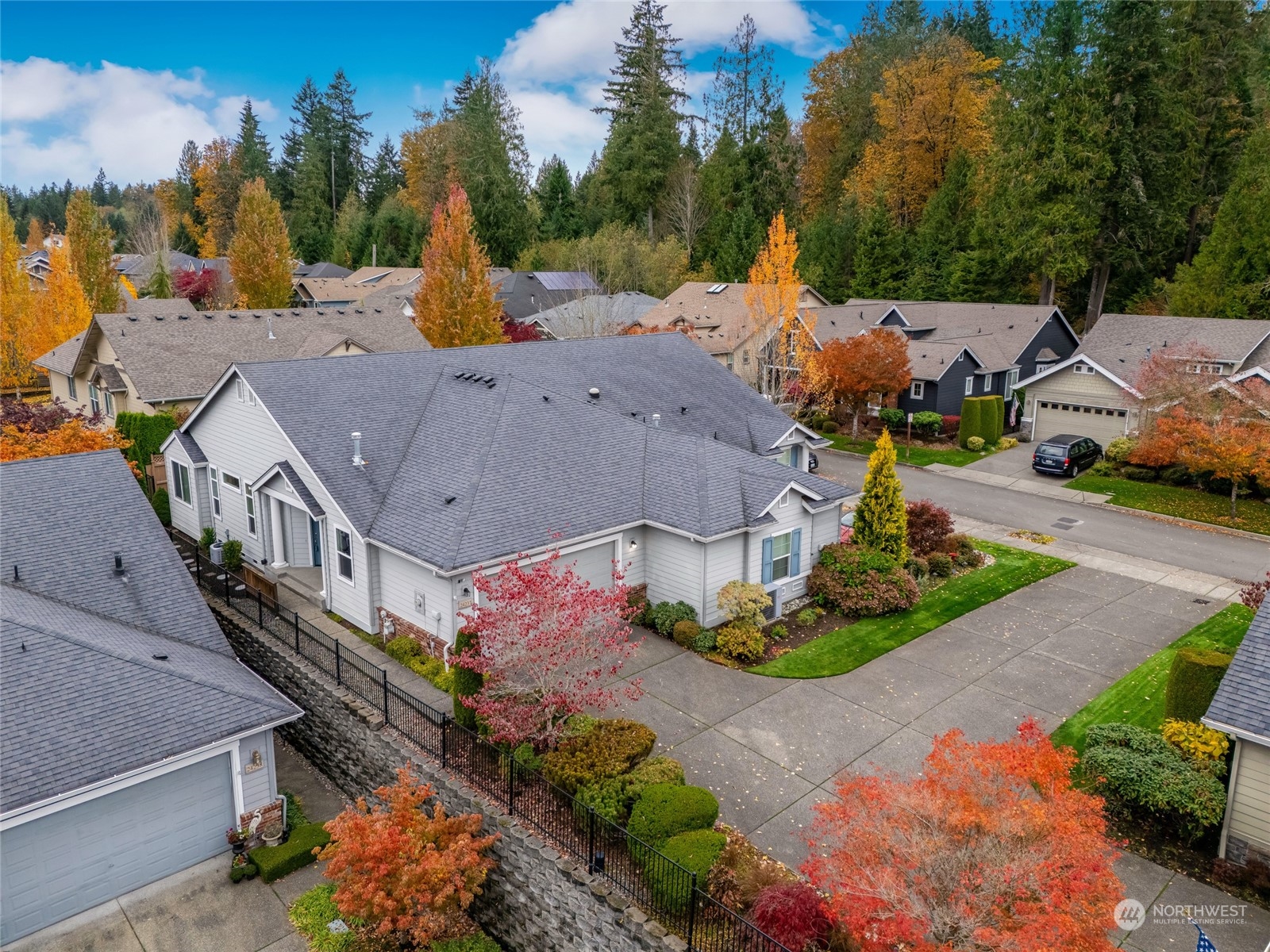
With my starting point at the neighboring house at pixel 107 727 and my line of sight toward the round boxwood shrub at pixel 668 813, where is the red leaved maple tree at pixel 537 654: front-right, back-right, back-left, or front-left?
front-left

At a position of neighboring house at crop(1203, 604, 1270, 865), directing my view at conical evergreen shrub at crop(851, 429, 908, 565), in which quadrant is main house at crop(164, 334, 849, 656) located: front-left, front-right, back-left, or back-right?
front-left

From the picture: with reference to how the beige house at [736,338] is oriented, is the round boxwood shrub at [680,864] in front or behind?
in front

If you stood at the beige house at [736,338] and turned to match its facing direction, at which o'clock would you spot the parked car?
The parked car is roughly at 9 o'clock from the beige house.

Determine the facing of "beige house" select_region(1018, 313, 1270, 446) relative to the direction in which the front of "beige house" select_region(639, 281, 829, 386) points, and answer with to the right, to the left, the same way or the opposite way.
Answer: the same way

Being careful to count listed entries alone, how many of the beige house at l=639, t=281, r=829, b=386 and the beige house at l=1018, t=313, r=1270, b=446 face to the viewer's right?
0

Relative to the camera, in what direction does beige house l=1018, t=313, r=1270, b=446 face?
facing the viewer and to the left of the viewer

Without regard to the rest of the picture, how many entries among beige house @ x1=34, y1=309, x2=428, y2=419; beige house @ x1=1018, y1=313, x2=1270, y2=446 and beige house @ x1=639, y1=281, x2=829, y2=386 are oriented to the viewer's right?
0
